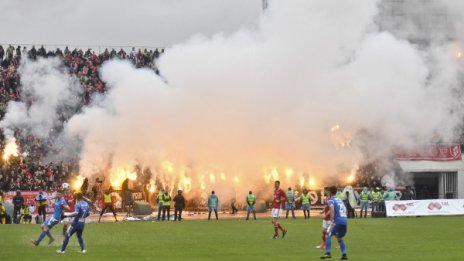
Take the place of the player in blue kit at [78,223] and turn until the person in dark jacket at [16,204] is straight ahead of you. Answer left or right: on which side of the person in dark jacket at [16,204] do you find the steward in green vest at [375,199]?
right

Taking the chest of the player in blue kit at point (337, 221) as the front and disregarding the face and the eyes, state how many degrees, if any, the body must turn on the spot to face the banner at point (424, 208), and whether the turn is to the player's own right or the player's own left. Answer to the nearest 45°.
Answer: approximately 45° to the player's own right

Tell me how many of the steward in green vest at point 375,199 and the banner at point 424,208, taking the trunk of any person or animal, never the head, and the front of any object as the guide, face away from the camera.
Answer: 1

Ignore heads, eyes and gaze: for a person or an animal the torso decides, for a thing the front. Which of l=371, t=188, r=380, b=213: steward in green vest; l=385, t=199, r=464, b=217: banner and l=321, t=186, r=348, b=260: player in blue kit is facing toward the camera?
the banner

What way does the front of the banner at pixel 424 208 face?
toward the camera

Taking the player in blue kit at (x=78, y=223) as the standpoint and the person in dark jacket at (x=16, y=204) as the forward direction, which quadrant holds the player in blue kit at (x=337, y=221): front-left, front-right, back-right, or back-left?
back-right

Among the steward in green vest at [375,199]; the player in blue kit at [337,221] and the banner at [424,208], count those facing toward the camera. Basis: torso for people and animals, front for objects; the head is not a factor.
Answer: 1

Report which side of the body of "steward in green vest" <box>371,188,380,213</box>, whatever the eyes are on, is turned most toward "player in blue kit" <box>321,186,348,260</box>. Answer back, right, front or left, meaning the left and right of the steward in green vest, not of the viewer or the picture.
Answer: back

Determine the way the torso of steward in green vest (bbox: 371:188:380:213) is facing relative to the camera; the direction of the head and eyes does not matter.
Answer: away from the camera

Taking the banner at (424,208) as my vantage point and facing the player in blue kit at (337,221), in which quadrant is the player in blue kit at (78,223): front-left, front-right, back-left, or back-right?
front-right

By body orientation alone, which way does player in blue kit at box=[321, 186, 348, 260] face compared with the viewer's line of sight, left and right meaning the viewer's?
facing away from the viewer and to the left of the viewer

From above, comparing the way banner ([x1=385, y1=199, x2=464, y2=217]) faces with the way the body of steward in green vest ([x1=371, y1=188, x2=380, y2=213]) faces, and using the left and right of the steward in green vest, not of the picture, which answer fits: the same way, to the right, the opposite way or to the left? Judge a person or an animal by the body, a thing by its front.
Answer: the opposite way

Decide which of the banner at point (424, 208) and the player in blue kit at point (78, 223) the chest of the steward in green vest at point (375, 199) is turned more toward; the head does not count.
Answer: the banner
